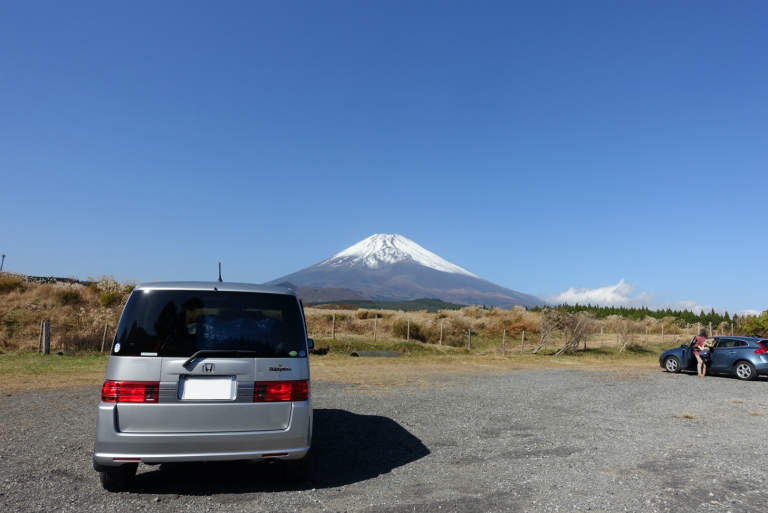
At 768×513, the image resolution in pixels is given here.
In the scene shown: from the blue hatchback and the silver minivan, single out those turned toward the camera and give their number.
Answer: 0

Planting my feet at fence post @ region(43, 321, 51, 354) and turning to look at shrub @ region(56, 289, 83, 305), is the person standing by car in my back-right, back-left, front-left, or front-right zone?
back-right

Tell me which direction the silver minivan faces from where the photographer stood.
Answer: facing away from the viewer

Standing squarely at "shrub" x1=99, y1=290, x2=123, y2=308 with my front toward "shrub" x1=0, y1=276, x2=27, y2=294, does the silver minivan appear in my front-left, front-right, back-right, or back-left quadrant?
back-left

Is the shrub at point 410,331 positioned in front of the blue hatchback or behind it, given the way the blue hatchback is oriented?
in front

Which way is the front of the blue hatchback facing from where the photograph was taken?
facing away from the viewer and to the left of the viewer

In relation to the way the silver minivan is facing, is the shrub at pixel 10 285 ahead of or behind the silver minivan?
ahead
